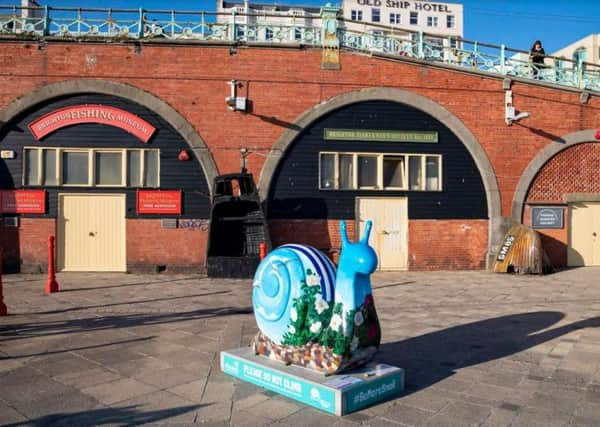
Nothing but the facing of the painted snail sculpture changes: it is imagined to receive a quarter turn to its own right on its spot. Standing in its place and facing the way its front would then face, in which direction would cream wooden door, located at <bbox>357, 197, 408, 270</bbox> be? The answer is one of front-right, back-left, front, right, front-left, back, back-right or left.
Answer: back-right

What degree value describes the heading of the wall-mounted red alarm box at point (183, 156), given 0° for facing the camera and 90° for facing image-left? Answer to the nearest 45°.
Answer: approximately 0°

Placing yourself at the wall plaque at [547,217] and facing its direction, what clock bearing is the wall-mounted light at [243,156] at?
The wall-mounted light is roughly at 2 o'clock from the wall plaque.

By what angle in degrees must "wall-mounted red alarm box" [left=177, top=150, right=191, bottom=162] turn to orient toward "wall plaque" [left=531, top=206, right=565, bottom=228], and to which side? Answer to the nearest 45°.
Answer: approximately 90° to its left

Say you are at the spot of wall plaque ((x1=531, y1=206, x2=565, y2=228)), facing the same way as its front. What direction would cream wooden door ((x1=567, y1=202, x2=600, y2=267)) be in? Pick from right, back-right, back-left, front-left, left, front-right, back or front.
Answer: back-left

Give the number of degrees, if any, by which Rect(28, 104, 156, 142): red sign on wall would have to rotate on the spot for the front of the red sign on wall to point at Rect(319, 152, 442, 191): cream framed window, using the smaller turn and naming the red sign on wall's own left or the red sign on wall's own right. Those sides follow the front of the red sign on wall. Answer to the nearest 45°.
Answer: approximately 90° to the red sign on wall's own left

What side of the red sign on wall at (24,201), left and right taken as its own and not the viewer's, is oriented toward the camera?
front

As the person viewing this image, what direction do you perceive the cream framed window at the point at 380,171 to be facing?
facing the viewer

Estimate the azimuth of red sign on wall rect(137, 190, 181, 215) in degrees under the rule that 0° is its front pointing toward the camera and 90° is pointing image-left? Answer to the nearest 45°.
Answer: approximately 0°

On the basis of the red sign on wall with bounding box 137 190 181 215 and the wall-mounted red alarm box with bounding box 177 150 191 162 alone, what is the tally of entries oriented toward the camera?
2

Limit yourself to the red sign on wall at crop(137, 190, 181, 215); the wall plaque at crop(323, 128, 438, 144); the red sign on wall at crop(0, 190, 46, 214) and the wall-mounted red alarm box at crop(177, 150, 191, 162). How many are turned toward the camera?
4

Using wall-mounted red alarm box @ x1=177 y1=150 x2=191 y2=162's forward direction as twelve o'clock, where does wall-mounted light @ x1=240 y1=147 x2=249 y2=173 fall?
wall-mounted light @ x1=240 y1=147 x2=249 y2=173 is roughly at 9 o'clock from wall-mounted red alarm box @ x1=177 y1=150 x2=191 y2=162.

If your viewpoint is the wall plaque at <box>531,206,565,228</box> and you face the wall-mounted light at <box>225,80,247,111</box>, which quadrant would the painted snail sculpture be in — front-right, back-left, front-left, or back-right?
front-left

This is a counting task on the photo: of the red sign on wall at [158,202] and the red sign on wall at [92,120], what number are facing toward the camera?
2
